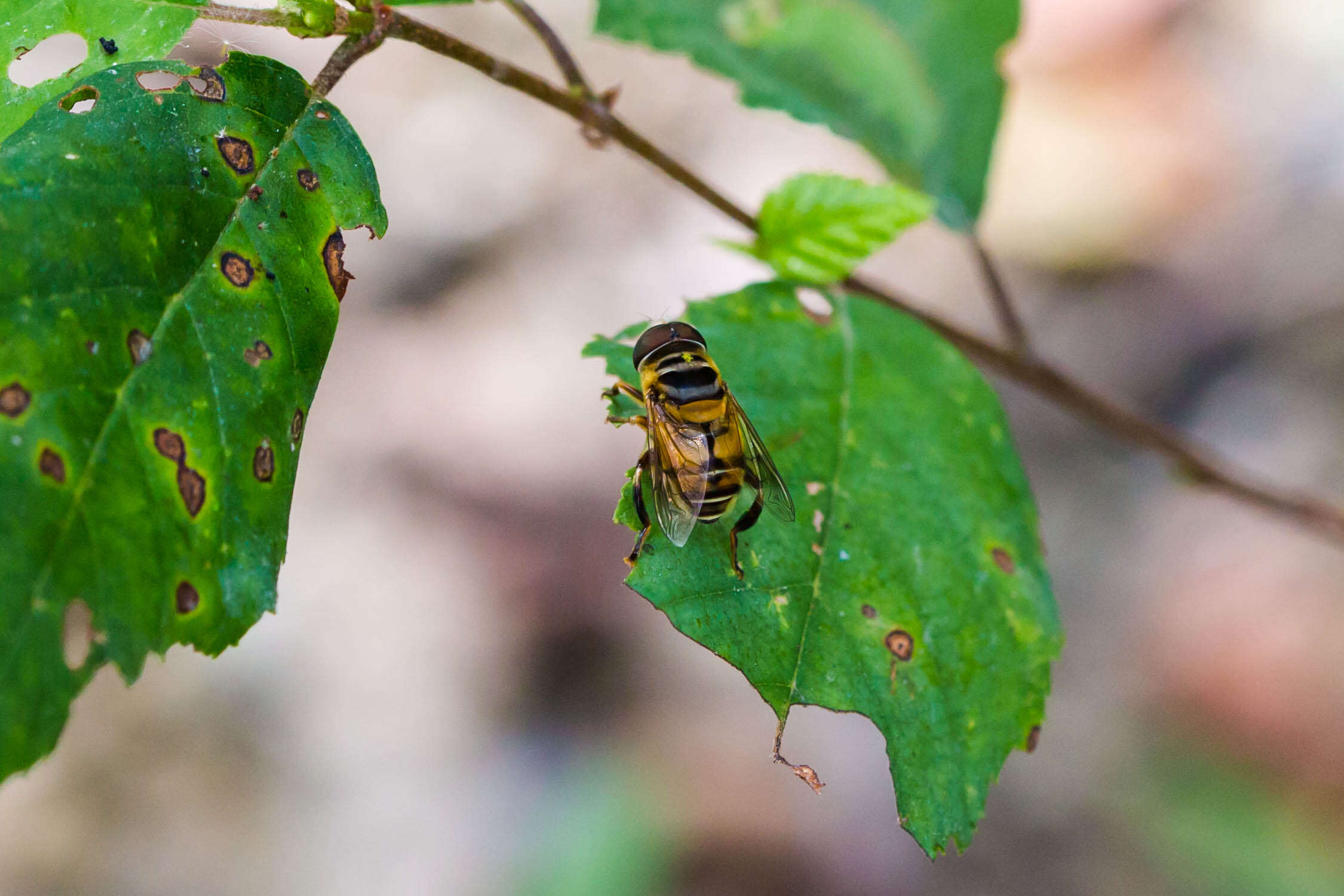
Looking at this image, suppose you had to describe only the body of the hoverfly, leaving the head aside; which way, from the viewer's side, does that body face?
away from the camera

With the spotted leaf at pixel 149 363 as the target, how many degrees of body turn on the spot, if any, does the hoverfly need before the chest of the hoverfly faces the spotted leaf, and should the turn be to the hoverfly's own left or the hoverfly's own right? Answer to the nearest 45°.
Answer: approximately 135° to the hoverfly's own left
